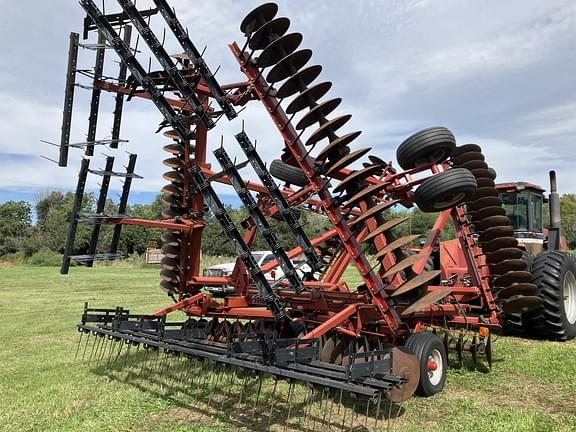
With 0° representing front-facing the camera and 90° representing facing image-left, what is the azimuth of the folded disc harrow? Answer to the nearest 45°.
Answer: approximately 225°
